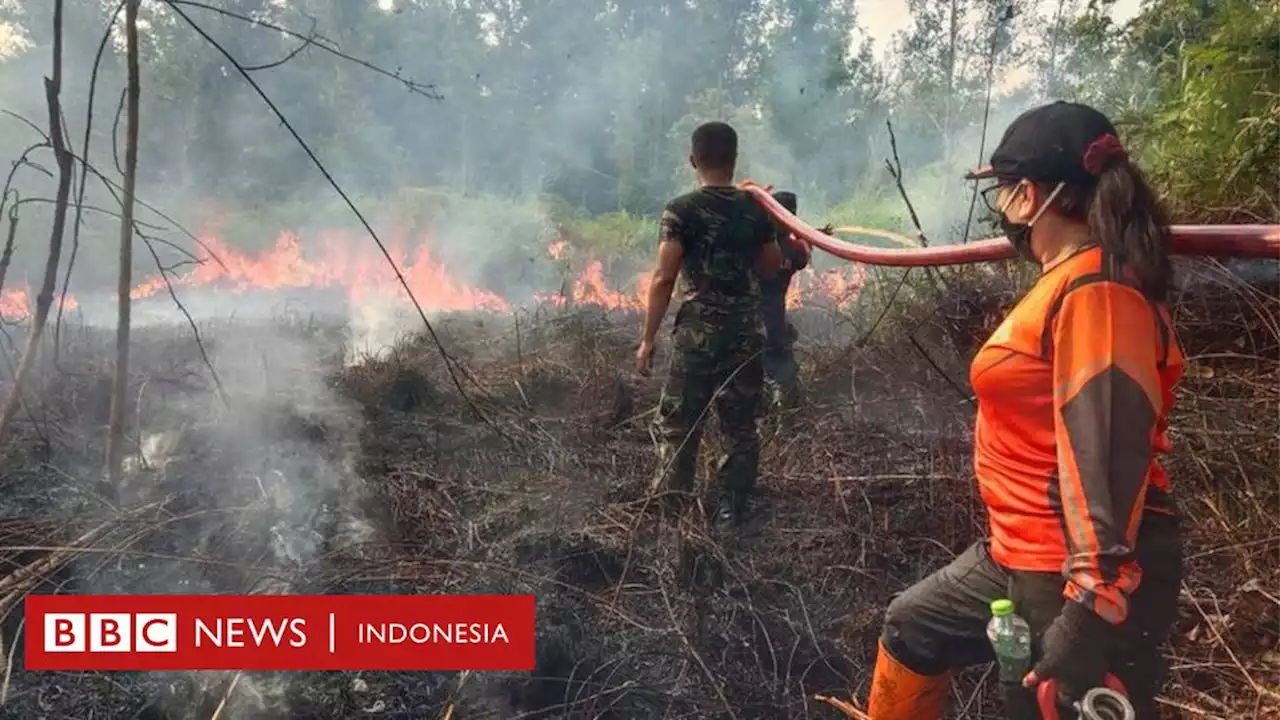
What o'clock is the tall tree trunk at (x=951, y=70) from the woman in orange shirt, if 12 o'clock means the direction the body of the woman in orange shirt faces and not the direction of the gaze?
The tall tree trunk is roughly at 3 o'clock from the woman in orange shirt.

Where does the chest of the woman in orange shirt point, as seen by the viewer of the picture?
to the viewer's left

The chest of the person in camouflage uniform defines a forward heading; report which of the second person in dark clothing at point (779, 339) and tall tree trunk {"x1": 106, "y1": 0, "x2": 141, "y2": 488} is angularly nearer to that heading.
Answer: the second person in dark clothing

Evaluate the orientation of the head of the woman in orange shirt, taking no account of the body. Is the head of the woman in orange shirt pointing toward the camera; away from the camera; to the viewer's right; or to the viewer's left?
to the viewer's left

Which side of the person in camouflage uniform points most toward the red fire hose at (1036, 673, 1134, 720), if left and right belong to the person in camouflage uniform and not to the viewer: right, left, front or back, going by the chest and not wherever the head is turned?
back

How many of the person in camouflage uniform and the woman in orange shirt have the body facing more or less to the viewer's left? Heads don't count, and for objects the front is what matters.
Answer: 1

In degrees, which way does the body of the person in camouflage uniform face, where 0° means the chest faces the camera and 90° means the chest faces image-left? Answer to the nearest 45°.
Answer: approximately 180°

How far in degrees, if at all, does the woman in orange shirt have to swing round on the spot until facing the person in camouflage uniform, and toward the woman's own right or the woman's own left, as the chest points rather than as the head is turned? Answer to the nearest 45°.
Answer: approximately 45° to the woman's own right

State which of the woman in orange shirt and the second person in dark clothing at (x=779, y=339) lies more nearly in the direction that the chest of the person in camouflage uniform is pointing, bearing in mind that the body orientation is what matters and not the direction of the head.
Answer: the second person in dark clothing

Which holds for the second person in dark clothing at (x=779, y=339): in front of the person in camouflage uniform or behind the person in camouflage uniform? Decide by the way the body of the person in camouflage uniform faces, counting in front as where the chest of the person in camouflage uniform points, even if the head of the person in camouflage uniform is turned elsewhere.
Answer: in front

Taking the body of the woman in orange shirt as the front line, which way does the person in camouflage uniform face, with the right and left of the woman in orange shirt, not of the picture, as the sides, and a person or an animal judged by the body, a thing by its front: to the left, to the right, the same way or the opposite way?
to the right

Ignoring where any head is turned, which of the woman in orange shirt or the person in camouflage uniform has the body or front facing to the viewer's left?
the woman in orange shirt

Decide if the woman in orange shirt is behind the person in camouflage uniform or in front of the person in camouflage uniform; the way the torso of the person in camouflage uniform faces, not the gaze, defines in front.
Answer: behind

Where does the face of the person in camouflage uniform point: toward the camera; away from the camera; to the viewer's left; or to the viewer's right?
away from the camera
